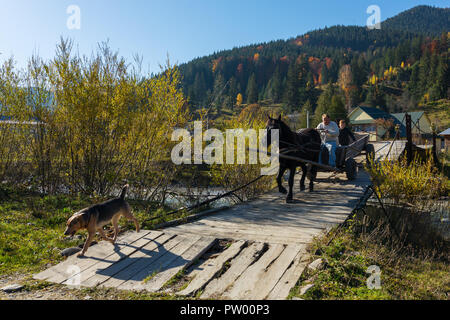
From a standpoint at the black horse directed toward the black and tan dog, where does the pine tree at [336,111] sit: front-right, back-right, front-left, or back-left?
back-right

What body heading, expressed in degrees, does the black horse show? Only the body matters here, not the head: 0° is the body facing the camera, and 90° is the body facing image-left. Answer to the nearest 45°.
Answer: approximately 45°

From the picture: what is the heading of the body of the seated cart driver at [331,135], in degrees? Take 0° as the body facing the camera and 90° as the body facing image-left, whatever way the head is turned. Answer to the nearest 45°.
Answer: approximately 45°

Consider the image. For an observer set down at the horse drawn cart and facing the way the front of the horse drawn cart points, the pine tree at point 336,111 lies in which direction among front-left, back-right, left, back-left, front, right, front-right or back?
back-right

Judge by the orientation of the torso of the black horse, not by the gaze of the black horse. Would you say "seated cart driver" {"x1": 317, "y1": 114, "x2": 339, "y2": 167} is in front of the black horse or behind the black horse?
behind

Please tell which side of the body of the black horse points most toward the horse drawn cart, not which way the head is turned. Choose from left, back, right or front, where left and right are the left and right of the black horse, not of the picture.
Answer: back
